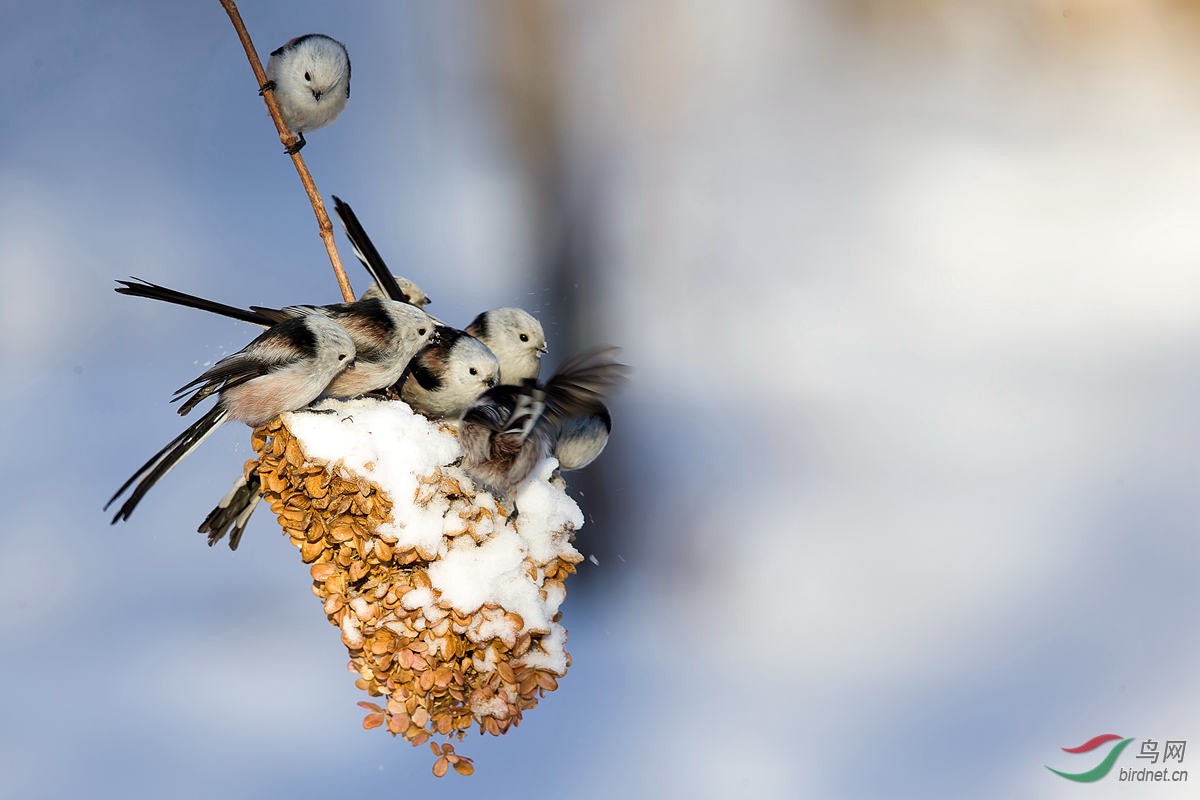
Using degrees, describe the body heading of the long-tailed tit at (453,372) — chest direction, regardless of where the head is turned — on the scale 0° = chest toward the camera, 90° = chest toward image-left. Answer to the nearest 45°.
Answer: approximately 315°

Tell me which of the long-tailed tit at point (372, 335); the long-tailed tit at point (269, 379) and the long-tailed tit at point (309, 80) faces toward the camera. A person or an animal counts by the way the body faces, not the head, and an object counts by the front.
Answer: the long-tailed tit at point (309, 80)

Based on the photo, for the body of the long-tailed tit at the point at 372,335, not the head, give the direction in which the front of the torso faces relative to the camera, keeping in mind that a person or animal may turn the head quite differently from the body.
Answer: to the viewer's right

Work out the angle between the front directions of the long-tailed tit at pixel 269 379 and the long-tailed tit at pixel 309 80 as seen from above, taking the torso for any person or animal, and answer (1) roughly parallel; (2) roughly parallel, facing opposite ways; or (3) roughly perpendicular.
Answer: roughly perpendicular

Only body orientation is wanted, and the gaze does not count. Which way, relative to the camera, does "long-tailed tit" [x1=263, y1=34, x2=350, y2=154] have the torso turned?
toward the camera

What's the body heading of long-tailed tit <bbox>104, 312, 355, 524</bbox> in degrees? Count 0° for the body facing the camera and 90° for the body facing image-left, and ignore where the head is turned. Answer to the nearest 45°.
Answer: approximately 270°
